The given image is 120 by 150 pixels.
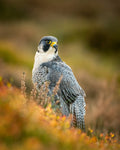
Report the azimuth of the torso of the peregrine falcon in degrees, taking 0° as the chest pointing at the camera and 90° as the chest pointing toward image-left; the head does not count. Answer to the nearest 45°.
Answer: approximately 90°
